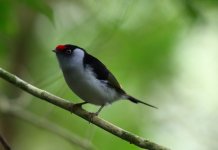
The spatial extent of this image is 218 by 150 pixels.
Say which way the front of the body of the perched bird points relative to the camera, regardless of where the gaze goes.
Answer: to the viewer's left
